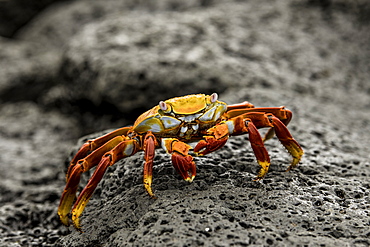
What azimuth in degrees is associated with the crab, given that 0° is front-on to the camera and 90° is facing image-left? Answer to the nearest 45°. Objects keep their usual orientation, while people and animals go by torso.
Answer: approximately 0°
